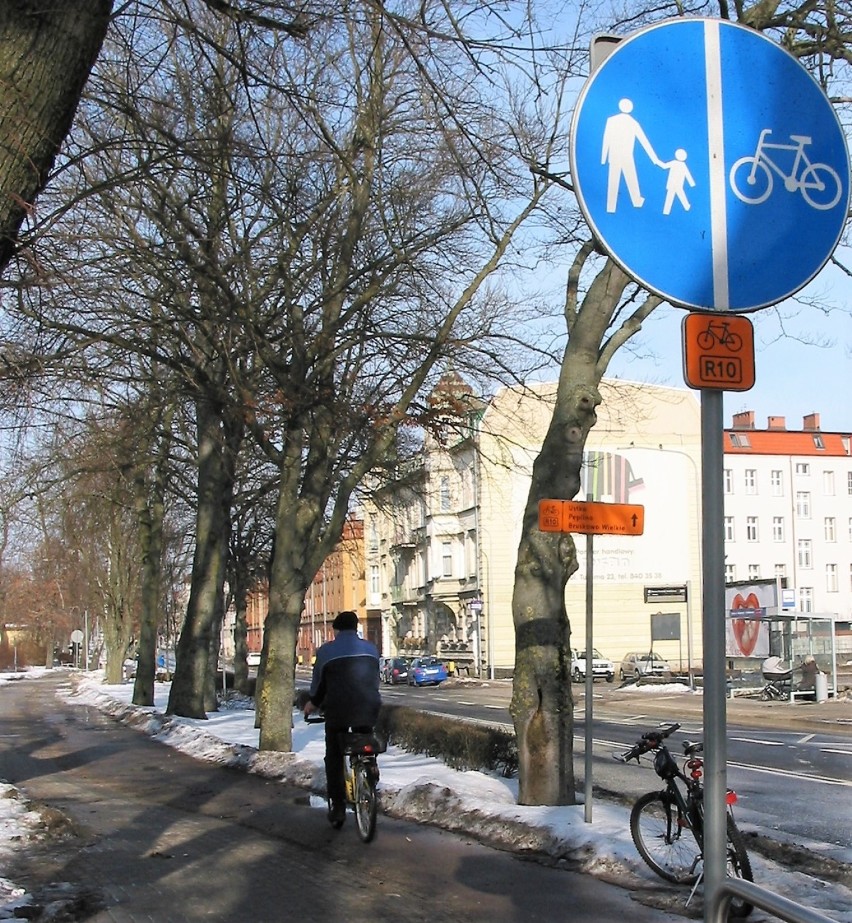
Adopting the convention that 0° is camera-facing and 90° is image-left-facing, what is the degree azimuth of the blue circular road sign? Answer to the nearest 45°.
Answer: approximately 0°

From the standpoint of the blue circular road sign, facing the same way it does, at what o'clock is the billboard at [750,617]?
The billboard is roughly at 6 o'clock from the blue circular road sign.

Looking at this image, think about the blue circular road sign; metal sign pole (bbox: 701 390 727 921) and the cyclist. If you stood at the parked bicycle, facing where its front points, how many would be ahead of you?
1

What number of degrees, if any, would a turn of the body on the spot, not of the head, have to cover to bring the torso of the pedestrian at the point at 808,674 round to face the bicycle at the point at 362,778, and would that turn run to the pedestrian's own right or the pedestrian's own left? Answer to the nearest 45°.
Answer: approximately 90° to the pedestrian's own left

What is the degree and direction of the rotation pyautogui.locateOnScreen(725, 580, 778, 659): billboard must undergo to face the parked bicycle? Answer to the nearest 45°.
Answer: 0° — it already faces it

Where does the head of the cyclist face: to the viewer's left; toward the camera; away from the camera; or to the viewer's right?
away from the camera

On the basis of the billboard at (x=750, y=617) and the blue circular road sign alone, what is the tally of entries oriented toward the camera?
2

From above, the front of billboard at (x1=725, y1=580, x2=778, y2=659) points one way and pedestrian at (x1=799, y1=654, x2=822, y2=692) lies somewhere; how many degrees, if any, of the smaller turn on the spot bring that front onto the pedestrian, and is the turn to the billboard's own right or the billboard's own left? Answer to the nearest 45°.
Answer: approximately 45° to the billboard's own left

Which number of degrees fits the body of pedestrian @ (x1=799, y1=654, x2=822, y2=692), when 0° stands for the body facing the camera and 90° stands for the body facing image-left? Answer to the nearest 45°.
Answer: approximately 90°

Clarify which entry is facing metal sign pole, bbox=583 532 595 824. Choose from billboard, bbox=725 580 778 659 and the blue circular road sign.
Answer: the billboard

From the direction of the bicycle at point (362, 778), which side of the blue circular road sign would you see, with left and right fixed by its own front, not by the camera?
back
